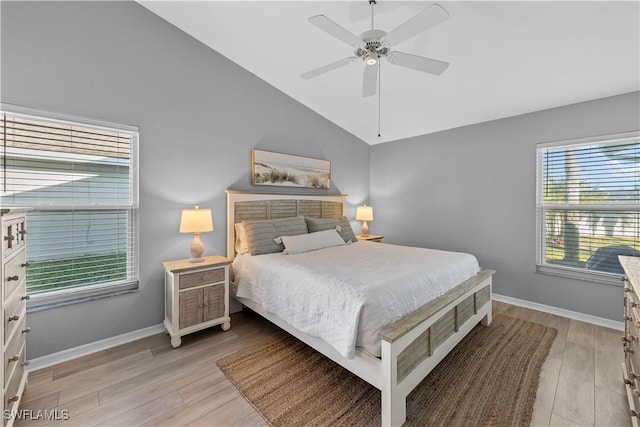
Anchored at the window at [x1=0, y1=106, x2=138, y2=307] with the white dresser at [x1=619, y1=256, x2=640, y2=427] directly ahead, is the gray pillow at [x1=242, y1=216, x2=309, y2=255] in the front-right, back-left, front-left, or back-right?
front-left

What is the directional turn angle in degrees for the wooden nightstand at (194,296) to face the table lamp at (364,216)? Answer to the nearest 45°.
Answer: approximately 45° to its left

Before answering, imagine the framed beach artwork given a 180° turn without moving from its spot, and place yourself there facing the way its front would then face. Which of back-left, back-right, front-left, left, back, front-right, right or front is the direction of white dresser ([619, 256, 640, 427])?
back

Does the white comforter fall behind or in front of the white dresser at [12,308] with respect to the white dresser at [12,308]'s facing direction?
in front

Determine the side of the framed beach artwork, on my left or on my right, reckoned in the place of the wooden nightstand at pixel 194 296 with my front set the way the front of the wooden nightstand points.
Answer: on my left

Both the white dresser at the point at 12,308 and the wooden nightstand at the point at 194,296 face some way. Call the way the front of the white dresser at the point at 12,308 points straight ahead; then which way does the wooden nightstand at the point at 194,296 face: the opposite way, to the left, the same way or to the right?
to the right

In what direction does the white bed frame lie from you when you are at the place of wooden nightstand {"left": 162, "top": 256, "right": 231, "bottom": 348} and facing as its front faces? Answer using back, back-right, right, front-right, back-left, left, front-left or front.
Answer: front

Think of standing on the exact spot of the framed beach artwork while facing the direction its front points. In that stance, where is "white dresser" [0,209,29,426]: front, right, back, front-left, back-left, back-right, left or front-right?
right

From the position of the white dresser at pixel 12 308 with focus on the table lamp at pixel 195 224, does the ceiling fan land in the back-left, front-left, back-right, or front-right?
front-right

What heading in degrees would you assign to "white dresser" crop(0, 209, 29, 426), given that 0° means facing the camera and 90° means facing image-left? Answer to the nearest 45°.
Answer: approximately 270°

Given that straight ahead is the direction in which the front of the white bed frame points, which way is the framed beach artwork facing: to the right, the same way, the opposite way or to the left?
the same way

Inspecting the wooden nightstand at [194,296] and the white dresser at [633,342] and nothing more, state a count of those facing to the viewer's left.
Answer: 1

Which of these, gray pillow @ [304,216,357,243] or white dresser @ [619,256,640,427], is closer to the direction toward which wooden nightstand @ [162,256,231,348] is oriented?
the white dresser

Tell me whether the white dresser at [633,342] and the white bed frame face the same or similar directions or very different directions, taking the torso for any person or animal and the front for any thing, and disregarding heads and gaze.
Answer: very different directions

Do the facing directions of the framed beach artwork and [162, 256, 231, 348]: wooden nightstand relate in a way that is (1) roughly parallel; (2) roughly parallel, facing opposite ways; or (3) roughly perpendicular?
roughly parallel

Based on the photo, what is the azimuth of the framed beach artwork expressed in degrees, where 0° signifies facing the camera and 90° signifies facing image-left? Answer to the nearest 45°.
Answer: approximately 315°

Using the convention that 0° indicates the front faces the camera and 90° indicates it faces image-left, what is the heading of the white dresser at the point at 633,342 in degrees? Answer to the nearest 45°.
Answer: approximately 90°
